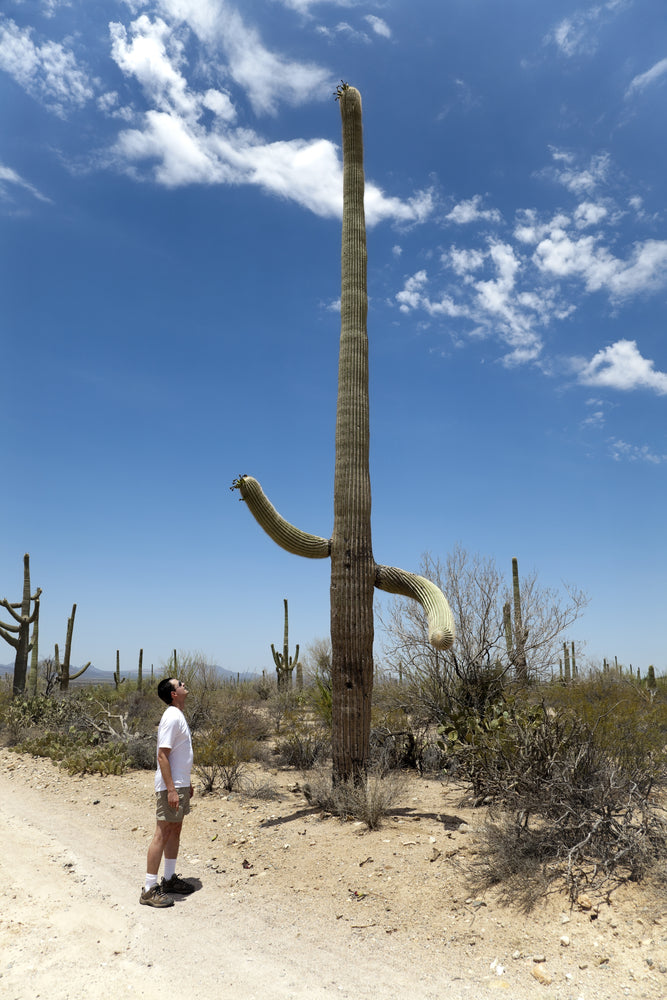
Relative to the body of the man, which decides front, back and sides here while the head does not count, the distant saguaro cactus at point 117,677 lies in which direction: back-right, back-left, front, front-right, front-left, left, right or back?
left

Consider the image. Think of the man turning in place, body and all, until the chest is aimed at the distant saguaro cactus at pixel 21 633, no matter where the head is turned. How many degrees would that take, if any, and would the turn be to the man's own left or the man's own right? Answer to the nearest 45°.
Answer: approximately 90° to the man's own left

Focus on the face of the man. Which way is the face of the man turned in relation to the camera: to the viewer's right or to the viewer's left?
to the viewer's right

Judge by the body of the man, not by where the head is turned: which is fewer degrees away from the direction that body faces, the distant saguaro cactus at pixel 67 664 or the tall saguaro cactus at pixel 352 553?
the tall saguaro cactus

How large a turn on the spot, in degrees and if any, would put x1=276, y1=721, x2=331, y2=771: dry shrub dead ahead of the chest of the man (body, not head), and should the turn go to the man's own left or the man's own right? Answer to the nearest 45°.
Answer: approximately 90° to the man's own left

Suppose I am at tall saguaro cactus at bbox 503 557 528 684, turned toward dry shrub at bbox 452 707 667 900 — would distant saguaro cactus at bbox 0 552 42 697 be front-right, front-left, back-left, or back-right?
front-right

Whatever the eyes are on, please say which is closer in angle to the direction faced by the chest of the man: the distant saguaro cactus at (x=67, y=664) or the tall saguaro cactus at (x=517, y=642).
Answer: the tall saguaro cactus

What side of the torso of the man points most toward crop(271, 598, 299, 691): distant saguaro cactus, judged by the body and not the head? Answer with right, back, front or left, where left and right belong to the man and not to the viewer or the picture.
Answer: left

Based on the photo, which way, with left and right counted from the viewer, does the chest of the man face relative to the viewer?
facing to the right of the viewer

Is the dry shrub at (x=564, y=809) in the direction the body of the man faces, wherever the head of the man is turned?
yes
